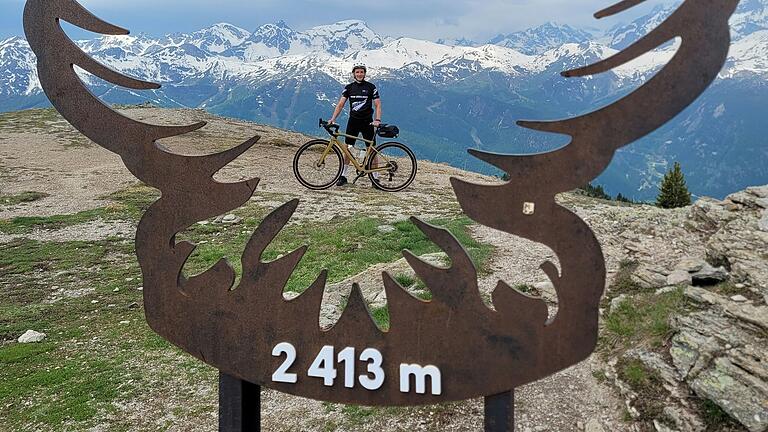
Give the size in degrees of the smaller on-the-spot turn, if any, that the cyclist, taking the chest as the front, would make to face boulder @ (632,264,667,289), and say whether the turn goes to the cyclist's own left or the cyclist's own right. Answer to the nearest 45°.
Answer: approximately 45° to the cyclist's own left

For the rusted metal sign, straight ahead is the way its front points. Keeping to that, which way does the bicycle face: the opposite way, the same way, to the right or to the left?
to the right

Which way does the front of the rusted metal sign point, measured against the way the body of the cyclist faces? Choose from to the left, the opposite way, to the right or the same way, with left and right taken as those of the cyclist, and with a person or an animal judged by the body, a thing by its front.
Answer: the same way

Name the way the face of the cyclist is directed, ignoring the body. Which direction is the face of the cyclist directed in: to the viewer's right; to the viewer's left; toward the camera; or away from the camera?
toward the camera

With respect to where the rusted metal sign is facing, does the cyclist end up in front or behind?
behind

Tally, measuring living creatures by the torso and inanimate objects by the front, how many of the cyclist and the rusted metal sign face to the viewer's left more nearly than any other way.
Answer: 0

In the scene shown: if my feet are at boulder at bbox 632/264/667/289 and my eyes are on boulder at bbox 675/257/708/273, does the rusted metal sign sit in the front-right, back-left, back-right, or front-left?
back-right

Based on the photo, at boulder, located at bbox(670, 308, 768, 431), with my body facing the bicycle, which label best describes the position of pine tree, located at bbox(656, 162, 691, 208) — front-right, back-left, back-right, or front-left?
front-right

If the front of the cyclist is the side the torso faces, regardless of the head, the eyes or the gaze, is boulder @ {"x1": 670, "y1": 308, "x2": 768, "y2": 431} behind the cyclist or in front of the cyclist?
in front

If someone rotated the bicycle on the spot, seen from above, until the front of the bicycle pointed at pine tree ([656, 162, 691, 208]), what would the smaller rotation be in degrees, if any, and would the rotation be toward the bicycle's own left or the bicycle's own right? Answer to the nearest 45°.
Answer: approximately 135° to the bicycle's own right

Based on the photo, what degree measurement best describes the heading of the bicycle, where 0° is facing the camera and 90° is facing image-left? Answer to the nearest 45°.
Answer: approximately 90°

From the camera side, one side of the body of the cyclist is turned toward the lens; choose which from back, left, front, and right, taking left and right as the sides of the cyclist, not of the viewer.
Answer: front

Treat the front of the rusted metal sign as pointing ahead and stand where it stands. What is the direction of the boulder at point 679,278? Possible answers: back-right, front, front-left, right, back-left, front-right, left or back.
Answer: back-left

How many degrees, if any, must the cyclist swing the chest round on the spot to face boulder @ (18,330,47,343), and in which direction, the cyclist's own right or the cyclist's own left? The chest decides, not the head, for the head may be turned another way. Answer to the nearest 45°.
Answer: approximately 45° to the cyclist's own right
